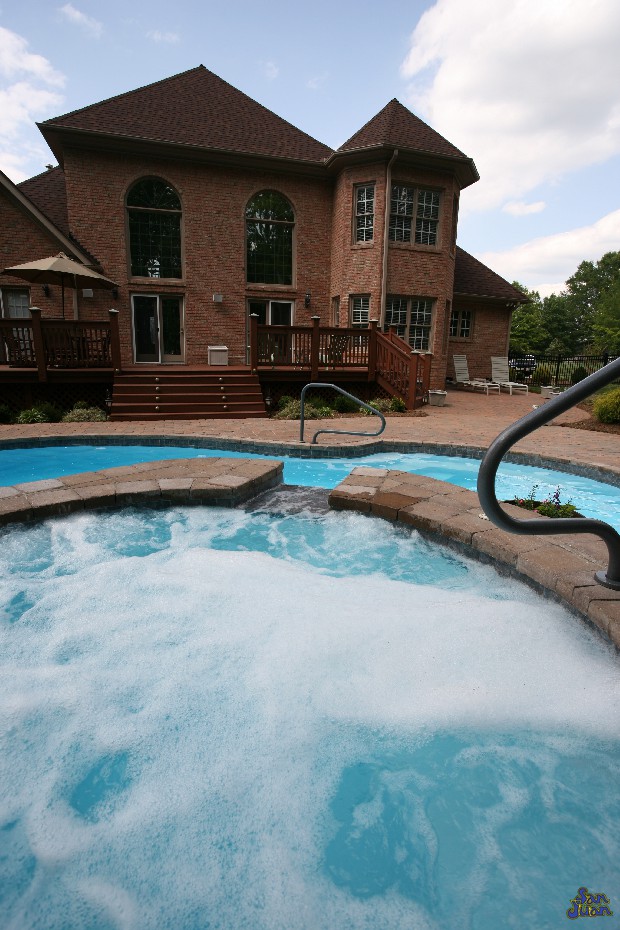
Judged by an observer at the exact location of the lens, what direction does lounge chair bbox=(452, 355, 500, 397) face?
facing the viewer and to the right of the viewer

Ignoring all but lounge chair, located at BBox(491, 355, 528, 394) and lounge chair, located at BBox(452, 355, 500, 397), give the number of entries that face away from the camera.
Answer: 0

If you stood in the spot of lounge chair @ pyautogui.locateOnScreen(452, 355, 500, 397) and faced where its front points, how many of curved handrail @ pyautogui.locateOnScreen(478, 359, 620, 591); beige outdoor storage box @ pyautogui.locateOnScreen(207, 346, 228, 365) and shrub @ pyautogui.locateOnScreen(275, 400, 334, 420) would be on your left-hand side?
0

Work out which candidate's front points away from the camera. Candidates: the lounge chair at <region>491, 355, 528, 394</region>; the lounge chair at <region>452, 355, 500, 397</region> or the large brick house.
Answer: the large brick house

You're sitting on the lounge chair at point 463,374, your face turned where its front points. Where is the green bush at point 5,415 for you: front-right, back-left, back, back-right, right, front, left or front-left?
right

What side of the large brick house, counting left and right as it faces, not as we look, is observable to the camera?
back

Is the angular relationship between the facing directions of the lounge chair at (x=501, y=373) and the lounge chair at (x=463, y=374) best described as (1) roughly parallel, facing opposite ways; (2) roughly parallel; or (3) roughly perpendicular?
roughly parallel

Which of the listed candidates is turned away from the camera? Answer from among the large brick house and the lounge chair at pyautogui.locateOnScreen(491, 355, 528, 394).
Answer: the large brick house

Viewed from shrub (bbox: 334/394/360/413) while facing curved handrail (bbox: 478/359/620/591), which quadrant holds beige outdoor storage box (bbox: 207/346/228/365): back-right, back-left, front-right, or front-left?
back-right

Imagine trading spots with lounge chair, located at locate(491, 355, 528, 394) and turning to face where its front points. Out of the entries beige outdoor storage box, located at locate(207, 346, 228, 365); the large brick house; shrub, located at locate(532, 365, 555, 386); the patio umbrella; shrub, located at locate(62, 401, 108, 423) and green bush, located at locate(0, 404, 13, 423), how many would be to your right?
5

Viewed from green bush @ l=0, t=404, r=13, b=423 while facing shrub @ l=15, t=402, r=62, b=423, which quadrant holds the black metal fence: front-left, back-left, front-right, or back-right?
front-left

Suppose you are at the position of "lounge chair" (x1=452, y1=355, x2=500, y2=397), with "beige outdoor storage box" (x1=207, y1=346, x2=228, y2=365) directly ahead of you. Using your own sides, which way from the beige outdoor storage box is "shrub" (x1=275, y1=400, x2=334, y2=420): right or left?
left

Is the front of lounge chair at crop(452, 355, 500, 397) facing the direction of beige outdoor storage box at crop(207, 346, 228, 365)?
no
